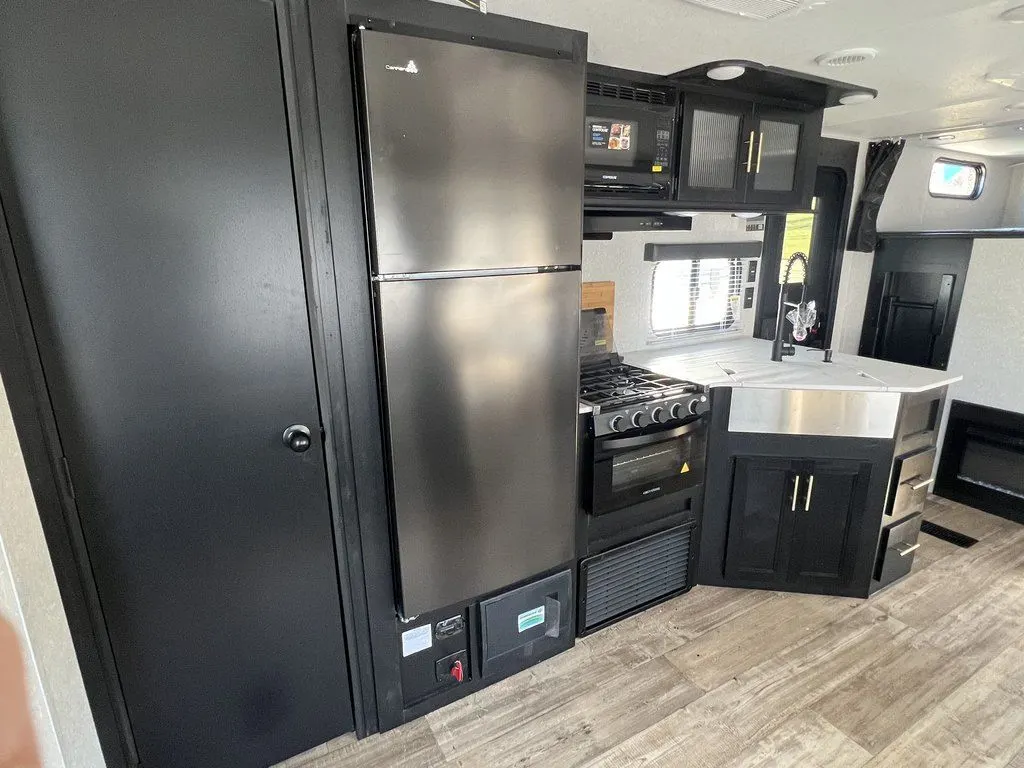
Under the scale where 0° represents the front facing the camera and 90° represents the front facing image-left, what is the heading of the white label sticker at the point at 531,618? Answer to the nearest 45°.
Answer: approximately 315°

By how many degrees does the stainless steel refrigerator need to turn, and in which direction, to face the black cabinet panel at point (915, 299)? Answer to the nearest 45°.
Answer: approximately 90° to its left

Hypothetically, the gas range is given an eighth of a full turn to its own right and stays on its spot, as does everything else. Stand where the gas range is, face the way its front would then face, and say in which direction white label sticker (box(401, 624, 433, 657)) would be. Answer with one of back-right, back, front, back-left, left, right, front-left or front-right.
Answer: front-right

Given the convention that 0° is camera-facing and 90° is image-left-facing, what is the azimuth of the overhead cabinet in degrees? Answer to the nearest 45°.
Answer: approximately 315°

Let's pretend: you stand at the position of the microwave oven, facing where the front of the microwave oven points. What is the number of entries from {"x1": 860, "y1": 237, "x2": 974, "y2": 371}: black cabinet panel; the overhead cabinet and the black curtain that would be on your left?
3

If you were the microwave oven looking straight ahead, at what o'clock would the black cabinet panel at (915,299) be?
The black cabinet panel is roughly at 9 o'clock from the microwave oven.

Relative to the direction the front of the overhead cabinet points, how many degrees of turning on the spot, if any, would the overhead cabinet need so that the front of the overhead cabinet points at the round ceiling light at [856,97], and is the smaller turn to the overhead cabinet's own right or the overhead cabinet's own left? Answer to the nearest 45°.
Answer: approximately 90° to the overhead cabinet's own left
